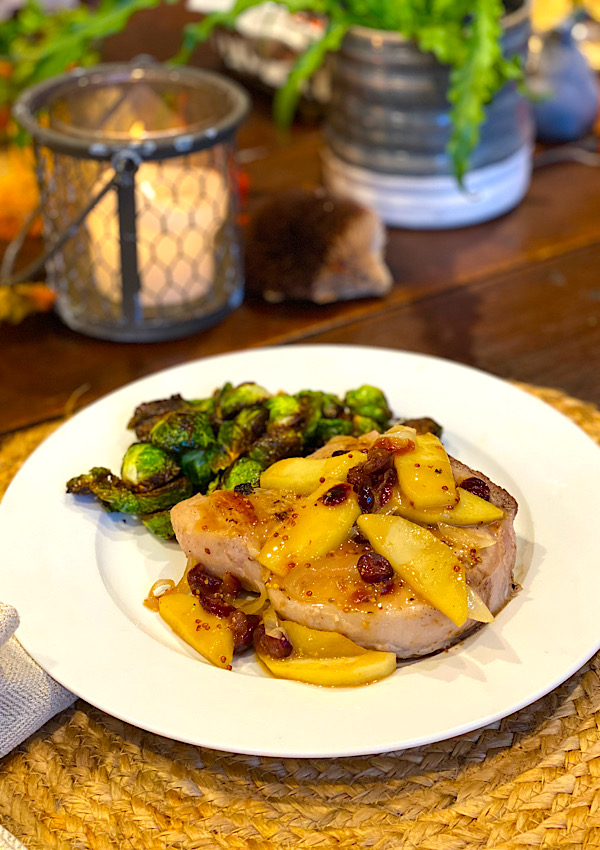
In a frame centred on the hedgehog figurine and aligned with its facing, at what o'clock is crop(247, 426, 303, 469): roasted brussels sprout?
The roasted brussels sprout is roughly at 3 o'clock from the hedgehog figurine.

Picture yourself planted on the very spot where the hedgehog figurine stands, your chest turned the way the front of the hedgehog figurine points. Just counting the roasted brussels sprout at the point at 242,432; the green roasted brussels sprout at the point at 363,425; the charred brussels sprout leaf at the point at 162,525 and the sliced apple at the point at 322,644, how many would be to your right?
4

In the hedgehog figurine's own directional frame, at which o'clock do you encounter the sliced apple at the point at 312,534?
The sliced apple is roughly at 3 o'clock from the hedgehog figurine.

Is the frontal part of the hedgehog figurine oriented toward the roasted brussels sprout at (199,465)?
no

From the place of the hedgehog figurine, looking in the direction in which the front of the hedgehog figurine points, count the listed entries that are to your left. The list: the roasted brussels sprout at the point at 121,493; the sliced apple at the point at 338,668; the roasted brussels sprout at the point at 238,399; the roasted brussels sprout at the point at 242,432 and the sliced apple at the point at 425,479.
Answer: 0

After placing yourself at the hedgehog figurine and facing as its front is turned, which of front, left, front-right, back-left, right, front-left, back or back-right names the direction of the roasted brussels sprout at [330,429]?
right

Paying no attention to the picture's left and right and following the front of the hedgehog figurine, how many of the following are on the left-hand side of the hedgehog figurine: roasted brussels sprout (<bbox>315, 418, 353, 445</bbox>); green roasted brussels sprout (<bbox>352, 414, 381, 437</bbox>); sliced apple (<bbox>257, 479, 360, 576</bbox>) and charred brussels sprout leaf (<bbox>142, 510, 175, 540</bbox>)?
0

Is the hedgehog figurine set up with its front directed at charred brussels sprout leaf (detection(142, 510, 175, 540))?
no

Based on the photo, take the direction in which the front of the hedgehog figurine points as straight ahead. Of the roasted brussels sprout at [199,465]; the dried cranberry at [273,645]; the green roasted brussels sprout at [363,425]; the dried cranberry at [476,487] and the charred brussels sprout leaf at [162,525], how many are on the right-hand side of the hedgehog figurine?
5

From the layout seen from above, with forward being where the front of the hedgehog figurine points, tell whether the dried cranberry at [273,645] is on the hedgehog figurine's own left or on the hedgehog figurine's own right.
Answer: on the hedgehog figurine's own right

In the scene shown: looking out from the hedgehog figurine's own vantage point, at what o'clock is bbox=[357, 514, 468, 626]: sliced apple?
The sliced apple is roughly at 3 o'clock from the hedgehog figurine.

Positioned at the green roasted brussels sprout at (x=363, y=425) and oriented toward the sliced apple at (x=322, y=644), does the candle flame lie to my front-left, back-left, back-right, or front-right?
back-right

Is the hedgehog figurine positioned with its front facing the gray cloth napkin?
no

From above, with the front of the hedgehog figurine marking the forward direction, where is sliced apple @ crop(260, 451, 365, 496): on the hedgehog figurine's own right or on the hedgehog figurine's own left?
on the hedgehog figurine's own right

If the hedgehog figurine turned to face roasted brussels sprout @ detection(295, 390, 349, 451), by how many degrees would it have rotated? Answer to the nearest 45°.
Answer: approximately 90° to its right

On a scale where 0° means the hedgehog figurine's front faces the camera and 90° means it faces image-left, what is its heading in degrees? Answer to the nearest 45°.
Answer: approximately 270°

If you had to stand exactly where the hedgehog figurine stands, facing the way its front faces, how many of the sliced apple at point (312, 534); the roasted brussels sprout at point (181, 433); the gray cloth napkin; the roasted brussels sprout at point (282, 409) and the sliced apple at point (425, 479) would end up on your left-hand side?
0

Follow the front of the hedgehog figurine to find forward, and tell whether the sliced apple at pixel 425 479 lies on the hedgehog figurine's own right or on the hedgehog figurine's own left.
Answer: on the hedgehog figurine's own right

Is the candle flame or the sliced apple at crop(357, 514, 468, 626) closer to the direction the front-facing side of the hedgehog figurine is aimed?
the sliced apple

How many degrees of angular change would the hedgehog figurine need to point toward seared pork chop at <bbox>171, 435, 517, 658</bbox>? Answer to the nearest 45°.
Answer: approximately 90° to its right

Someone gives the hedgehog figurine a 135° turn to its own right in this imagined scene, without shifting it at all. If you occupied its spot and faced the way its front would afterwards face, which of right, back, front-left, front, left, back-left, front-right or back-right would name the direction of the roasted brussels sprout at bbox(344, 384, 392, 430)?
front-left
